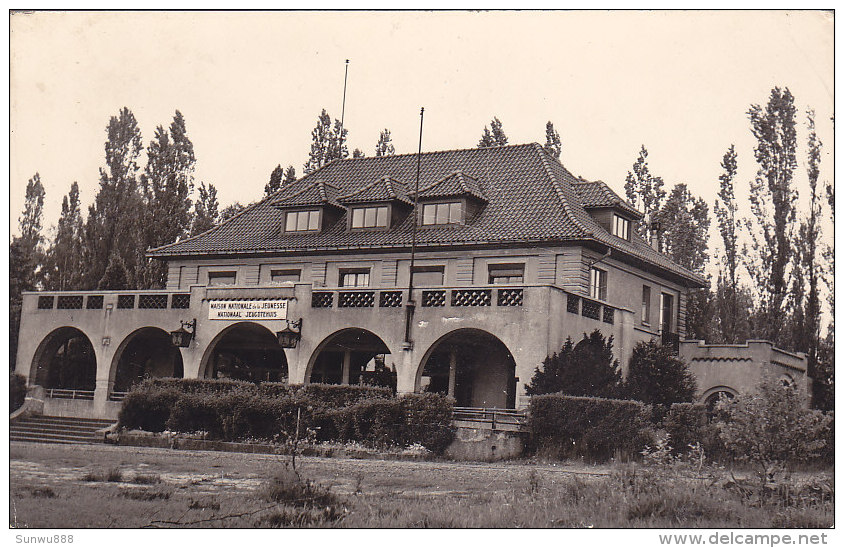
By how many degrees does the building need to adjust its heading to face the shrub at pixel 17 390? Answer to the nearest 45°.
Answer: approximately 45° to its right

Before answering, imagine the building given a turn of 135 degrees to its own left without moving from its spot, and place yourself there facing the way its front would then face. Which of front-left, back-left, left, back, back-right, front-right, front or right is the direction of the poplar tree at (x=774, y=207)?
front

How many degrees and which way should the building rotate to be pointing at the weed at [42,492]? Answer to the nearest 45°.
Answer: approximately 45° to its left

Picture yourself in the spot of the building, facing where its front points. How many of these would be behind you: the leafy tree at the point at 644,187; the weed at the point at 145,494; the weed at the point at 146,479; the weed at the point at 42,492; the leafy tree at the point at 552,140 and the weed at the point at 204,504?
2

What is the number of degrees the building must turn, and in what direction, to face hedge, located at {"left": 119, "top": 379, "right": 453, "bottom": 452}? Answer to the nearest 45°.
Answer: approximately 45° to its left

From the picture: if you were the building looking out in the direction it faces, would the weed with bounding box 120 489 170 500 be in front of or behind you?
in front

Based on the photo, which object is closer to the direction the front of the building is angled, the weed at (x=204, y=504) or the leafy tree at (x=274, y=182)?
the weed

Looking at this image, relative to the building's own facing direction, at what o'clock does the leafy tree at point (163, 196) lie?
The leafy tree is roughly at 3 o'clock from the building.

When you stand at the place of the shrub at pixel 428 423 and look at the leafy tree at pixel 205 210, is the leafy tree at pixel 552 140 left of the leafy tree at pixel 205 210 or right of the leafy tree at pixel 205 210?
right

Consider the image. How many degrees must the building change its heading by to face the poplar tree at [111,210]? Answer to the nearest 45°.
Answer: approximately 90° to its right

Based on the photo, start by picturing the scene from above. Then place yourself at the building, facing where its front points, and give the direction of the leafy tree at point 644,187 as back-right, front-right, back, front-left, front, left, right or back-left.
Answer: back

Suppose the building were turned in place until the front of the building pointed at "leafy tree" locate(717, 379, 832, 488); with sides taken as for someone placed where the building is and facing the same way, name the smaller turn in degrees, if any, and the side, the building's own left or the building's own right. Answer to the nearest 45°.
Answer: approximately 45° to the building's own left

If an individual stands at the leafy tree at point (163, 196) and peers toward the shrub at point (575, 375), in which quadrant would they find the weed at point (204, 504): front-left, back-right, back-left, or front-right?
front-right

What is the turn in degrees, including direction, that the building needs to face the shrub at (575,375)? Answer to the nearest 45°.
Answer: approximately 90° to its left

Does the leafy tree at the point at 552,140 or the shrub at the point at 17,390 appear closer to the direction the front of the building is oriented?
the shrub

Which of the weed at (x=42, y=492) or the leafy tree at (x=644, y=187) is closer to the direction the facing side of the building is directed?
the weed

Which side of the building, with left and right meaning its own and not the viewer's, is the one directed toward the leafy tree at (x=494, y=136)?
back

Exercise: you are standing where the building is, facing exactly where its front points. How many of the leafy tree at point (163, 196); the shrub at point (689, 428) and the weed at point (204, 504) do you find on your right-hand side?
1

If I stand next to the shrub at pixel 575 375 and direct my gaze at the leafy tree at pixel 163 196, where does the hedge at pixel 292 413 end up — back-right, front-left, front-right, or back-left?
front-left

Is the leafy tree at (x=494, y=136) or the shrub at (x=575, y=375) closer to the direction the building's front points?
the shrub

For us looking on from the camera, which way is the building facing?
facing the viewer and to the left of the viewer
